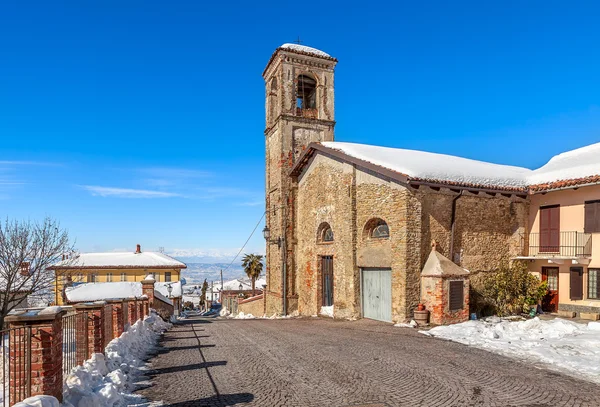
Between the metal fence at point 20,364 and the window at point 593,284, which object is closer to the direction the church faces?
the metal fence

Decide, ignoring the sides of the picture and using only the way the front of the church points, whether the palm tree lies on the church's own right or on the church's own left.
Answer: on the church's own right

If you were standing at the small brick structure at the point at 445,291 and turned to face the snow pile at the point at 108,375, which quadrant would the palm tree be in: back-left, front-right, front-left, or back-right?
back-right

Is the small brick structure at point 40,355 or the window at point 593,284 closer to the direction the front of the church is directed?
the small brick structure

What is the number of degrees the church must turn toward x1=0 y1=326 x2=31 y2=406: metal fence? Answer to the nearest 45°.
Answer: approximately 45° to its left

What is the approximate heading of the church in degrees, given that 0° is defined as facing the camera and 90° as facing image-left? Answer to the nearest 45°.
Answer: approximately 45°
